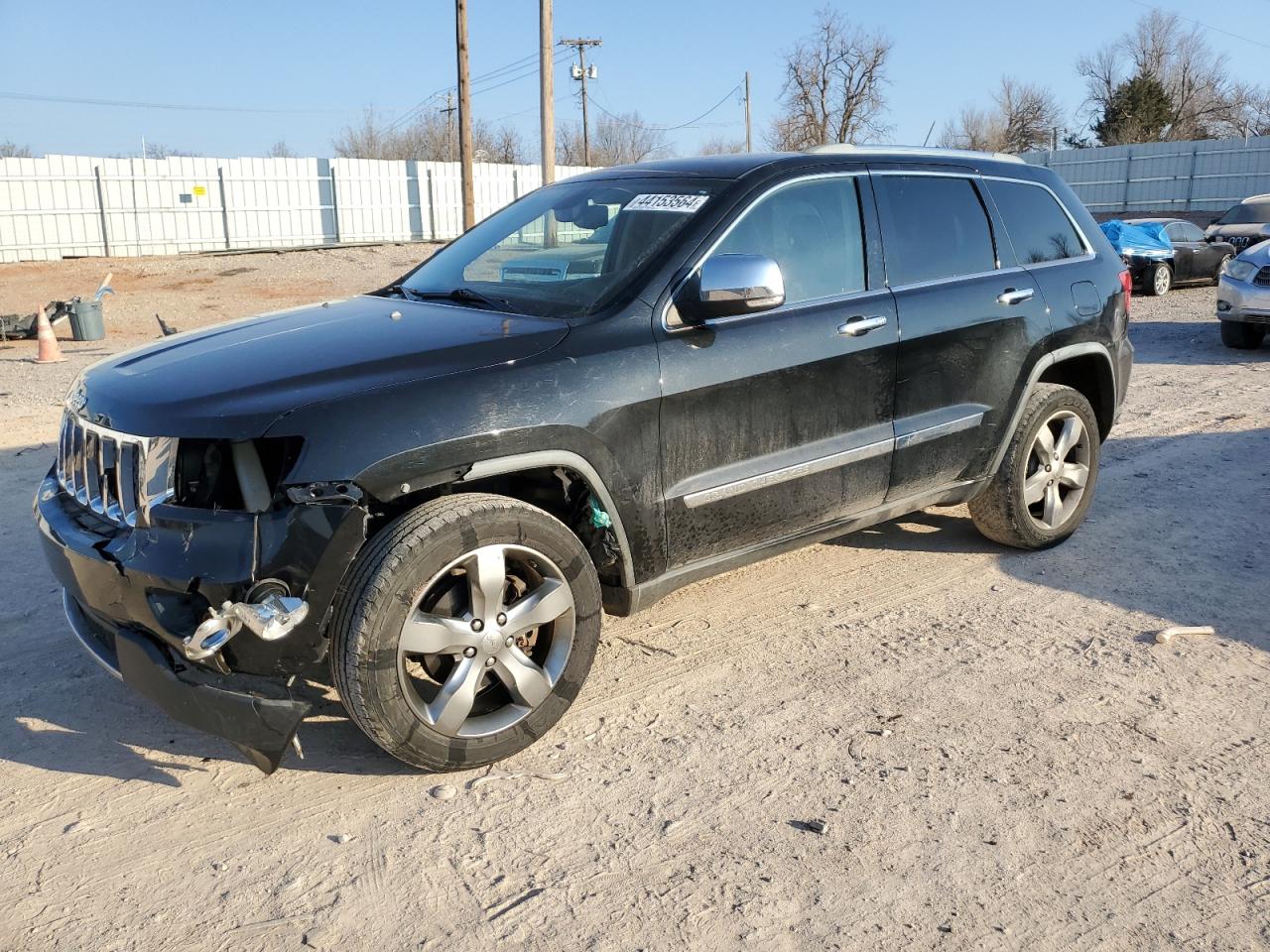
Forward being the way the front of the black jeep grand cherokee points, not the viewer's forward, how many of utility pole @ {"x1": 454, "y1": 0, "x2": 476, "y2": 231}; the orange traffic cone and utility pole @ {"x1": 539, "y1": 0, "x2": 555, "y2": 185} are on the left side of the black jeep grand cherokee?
0

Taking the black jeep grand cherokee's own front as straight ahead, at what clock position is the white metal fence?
The white metal fence is roughly at 4 o'clock from the black jeep grand cherokee.

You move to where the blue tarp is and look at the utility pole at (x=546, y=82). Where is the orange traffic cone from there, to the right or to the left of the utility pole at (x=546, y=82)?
left

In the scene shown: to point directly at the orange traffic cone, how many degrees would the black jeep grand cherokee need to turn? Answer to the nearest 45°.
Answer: approximately 90° to its right

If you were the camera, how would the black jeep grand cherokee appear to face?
facing the viewer and to the left of the viewer

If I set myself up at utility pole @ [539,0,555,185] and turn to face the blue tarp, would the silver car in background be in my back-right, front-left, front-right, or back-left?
front-right

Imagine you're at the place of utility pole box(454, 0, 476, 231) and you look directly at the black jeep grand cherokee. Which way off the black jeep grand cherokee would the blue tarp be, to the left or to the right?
left

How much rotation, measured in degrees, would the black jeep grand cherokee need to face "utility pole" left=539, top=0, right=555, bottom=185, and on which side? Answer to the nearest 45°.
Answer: approximately 135° to its right

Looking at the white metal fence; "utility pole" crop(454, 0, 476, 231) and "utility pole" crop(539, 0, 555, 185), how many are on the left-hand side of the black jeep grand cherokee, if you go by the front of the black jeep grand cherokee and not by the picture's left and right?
0

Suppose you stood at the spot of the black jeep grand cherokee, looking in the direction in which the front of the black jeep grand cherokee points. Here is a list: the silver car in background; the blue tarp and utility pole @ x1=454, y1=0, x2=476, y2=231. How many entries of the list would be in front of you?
0

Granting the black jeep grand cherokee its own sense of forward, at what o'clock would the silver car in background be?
The silver car in background is roughly at 6 o'clock from the black jeep grand cherokee.

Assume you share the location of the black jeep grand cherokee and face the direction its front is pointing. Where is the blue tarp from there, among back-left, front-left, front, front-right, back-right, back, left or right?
back

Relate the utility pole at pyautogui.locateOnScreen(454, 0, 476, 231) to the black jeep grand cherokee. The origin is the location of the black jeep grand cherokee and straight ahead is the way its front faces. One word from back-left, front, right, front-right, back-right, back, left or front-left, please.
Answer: back-right
